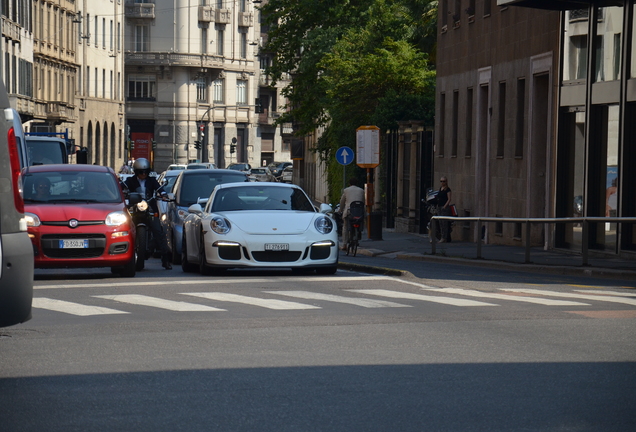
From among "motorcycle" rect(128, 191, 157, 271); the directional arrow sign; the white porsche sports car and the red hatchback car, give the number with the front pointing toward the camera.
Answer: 4

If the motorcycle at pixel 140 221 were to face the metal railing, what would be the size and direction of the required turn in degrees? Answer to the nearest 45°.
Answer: approximately 90° to its left

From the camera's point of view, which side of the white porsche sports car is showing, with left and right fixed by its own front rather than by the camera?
front

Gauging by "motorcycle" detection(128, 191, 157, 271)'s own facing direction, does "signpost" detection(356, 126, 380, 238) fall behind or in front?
behind

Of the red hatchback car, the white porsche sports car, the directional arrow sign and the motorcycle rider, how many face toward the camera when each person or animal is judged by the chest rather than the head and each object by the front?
4

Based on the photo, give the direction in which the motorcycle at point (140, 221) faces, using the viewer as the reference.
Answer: facing the viewer

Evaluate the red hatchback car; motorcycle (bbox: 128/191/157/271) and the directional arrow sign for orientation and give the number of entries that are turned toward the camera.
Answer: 3

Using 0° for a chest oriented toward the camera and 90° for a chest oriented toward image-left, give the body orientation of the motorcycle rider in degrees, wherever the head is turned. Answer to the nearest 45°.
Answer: approximately 0°

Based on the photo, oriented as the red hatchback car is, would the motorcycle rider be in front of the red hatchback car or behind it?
behind

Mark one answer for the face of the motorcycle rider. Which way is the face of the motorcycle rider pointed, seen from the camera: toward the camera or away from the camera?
toward the camera
